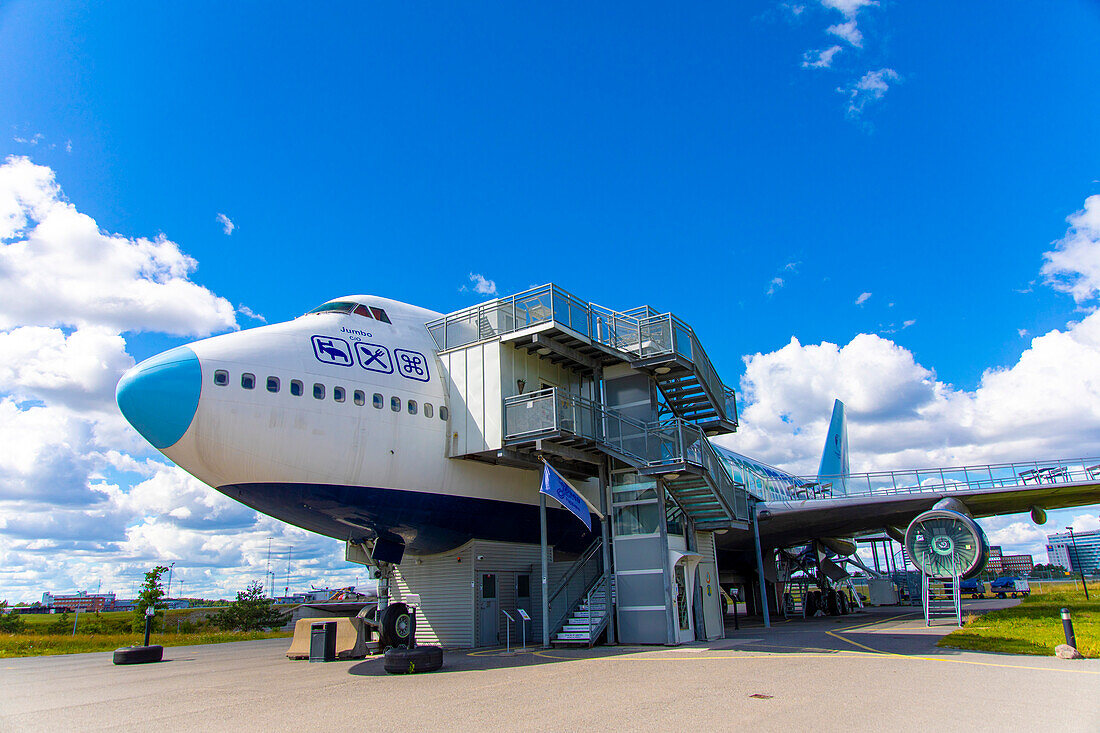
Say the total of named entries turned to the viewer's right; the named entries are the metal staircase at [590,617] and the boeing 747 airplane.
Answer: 0

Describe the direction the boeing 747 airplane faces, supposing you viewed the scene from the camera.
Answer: facing the viewer and to the left of the viewer

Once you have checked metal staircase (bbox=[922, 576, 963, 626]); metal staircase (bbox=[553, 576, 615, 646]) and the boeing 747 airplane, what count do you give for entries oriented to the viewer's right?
0

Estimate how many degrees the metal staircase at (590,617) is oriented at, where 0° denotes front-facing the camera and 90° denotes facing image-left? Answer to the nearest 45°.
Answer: approximately 45°

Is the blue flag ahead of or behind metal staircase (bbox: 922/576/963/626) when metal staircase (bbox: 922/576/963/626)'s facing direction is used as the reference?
ahead

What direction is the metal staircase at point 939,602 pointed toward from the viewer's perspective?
toward the camera

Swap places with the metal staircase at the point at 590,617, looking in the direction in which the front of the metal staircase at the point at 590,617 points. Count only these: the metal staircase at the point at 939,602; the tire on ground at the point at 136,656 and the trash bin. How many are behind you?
1
